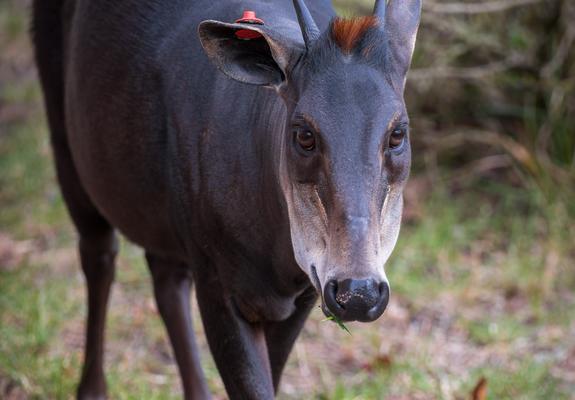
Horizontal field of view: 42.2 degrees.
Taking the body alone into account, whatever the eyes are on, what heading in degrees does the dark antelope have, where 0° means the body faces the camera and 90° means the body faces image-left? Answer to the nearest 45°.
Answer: approximately 315°
